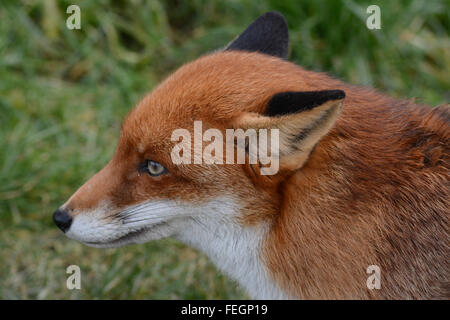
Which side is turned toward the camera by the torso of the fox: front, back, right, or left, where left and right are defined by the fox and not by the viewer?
left
